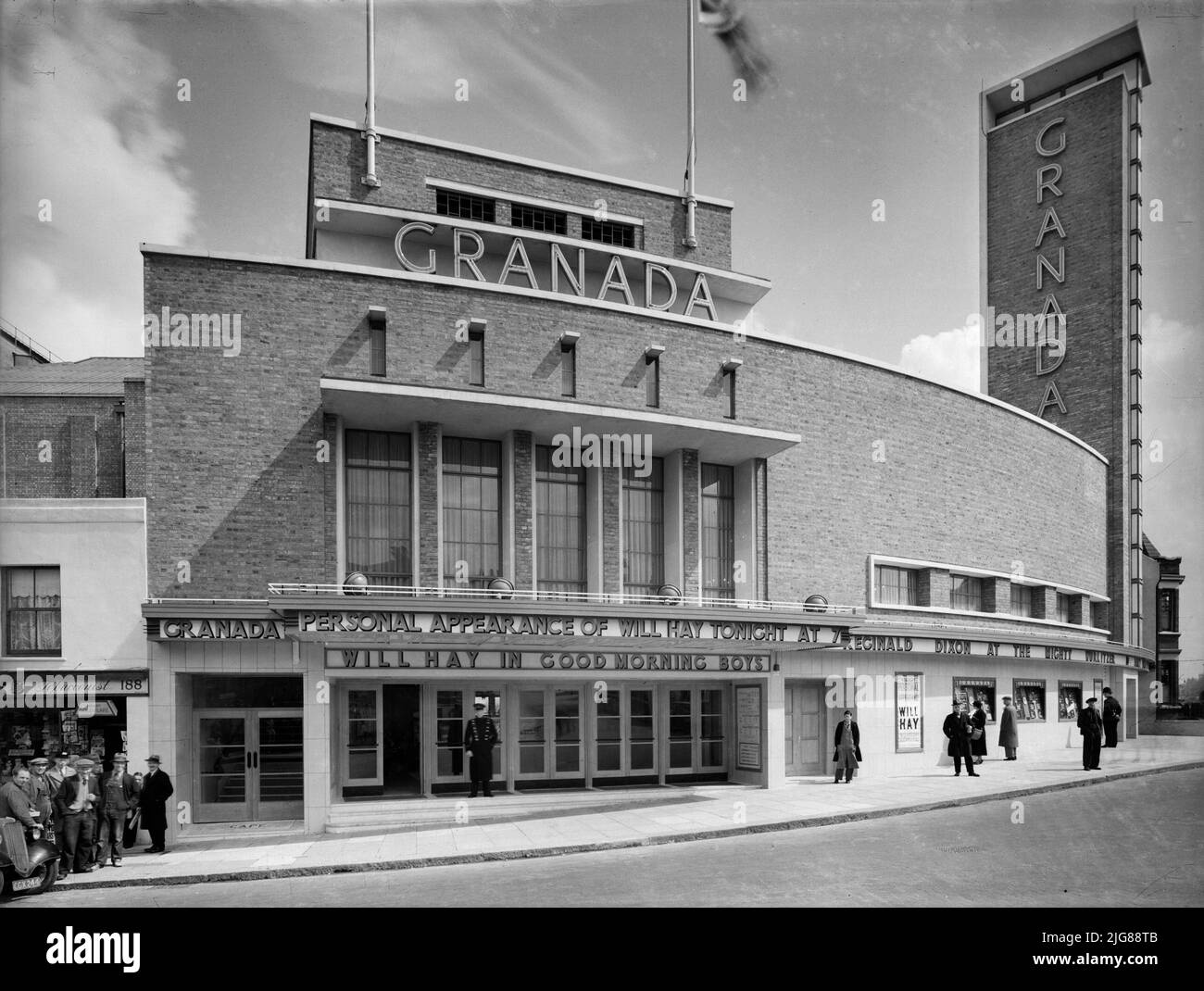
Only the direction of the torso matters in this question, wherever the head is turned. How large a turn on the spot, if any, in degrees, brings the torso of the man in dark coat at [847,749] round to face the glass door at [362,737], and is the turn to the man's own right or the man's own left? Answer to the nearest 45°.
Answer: approximately 45° to the man's own right

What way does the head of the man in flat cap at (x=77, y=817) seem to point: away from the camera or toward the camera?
toward the camera

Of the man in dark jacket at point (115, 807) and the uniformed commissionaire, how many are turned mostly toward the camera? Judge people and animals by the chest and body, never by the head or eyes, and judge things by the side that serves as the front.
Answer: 2

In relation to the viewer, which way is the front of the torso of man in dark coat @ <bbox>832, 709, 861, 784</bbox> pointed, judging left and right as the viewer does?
facing the viewer

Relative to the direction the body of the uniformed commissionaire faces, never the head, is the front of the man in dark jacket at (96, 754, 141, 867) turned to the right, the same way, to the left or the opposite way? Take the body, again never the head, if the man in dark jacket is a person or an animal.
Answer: the same way

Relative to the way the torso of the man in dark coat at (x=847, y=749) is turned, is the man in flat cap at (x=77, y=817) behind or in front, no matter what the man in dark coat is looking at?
in front

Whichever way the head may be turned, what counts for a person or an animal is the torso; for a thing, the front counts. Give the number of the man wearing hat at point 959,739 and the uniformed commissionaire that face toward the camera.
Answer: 2

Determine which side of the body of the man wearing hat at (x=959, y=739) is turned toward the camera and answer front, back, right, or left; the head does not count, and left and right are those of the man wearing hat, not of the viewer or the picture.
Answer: front

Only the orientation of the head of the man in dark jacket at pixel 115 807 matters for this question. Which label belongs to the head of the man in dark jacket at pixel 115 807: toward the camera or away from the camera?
toward the camera
